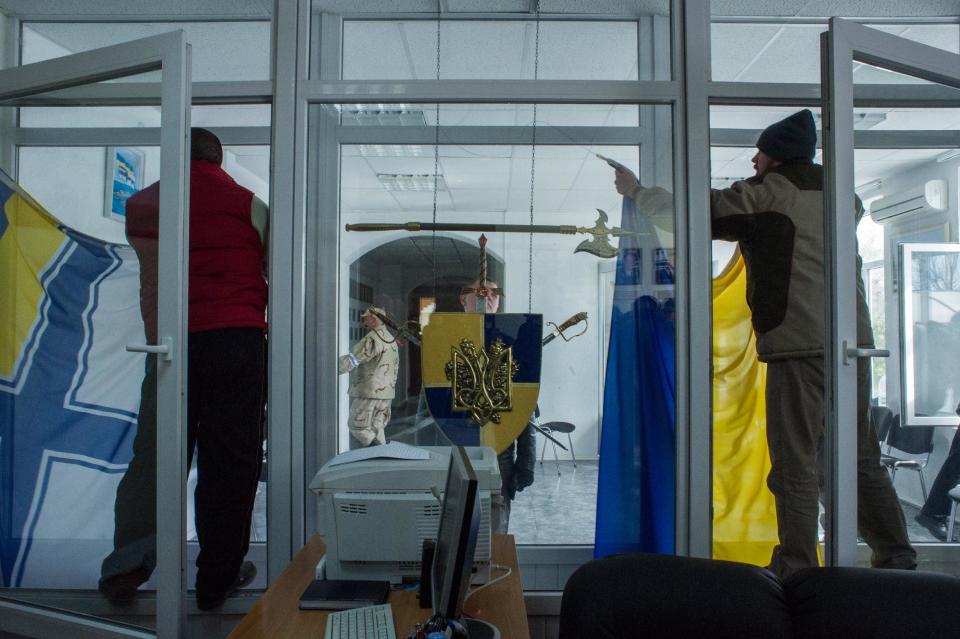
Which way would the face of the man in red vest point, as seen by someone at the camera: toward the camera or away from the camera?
away from the camera

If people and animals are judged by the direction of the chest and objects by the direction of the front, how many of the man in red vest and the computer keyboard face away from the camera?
1

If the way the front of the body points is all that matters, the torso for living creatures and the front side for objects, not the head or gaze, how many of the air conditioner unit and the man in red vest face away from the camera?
1

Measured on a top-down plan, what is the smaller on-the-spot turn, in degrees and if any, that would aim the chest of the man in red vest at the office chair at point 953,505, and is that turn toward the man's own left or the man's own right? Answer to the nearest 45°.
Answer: approximately 135° to the man's own right

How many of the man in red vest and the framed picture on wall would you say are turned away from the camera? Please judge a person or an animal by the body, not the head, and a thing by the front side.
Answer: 1

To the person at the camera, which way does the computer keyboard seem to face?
facing to the left of the viewer

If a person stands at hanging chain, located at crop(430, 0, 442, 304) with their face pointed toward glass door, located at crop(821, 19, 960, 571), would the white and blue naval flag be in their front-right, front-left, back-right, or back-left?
back-right

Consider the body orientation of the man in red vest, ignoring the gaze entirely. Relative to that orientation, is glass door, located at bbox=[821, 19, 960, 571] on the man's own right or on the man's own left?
on the man's own right

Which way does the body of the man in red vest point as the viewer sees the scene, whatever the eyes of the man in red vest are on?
away from the camera

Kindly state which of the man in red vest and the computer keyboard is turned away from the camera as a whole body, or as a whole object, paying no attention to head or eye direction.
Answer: the man in red vest

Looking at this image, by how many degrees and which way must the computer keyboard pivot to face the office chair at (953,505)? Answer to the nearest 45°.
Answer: approximately 180°
